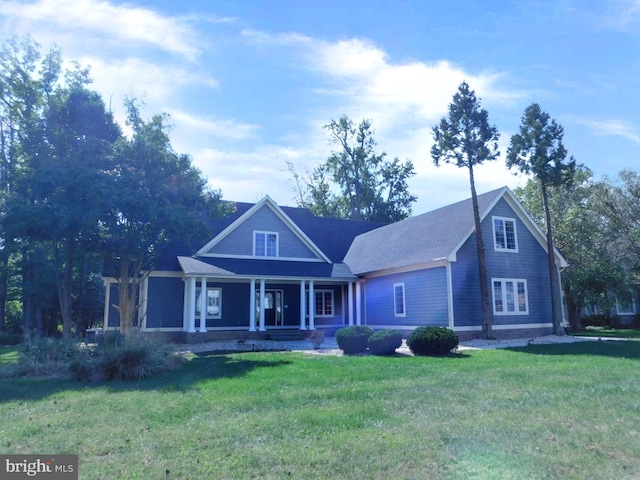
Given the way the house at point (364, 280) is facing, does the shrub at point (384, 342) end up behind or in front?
in front

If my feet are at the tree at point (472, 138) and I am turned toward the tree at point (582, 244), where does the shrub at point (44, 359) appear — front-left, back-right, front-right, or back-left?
back-left

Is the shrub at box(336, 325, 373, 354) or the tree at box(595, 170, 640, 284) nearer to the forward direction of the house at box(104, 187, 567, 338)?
the shrub

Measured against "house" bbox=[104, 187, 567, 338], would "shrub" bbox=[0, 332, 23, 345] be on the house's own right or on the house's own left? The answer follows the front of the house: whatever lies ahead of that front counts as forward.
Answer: on the house's own right

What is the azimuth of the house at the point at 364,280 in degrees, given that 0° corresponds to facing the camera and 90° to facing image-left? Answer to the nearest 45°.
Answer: approximately 0°

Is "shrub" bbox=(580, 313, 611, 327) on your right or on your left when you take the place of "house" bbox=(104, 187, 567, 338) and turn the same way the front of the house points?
on your left

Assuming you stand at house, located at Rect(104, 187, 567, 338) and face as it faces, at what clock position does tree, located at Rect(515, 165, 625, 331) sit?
The tree is roughly at 8 o'clock from the house.

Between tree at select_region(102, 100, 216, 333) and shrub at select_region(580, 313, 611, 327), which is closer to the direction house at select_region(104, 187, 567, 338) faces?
the tree

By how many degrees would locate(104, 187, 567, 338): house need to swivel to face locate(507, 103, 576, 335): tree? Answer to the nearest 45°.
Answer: approximately 90° to its left

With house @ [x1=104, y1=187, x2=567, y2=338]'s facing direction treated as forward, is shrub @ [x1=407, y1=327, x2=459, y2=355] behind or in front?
in front

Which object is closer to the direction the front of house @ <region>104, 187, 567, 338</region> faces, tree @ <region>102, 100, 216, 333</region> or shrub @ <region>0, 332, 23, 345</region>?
the tree

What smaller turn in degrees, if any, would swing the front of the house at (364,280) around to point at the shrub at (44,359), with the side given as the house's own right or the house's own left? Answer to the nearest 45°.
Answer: approximately 45° to the house's own right
